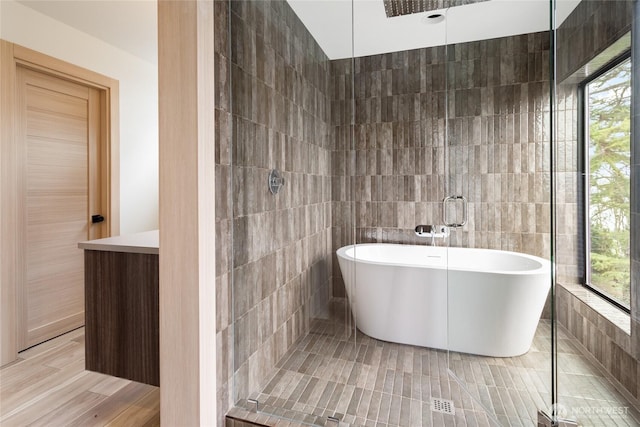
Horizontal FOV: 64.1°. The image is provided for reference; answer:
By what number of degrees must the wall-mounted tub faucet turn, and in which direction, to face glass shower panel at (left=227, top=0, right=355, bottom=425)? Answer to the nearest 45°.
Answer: approximately 45° to its right

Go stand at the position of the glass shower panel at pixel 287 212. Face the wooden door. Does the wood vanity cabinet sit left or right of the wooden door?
left
